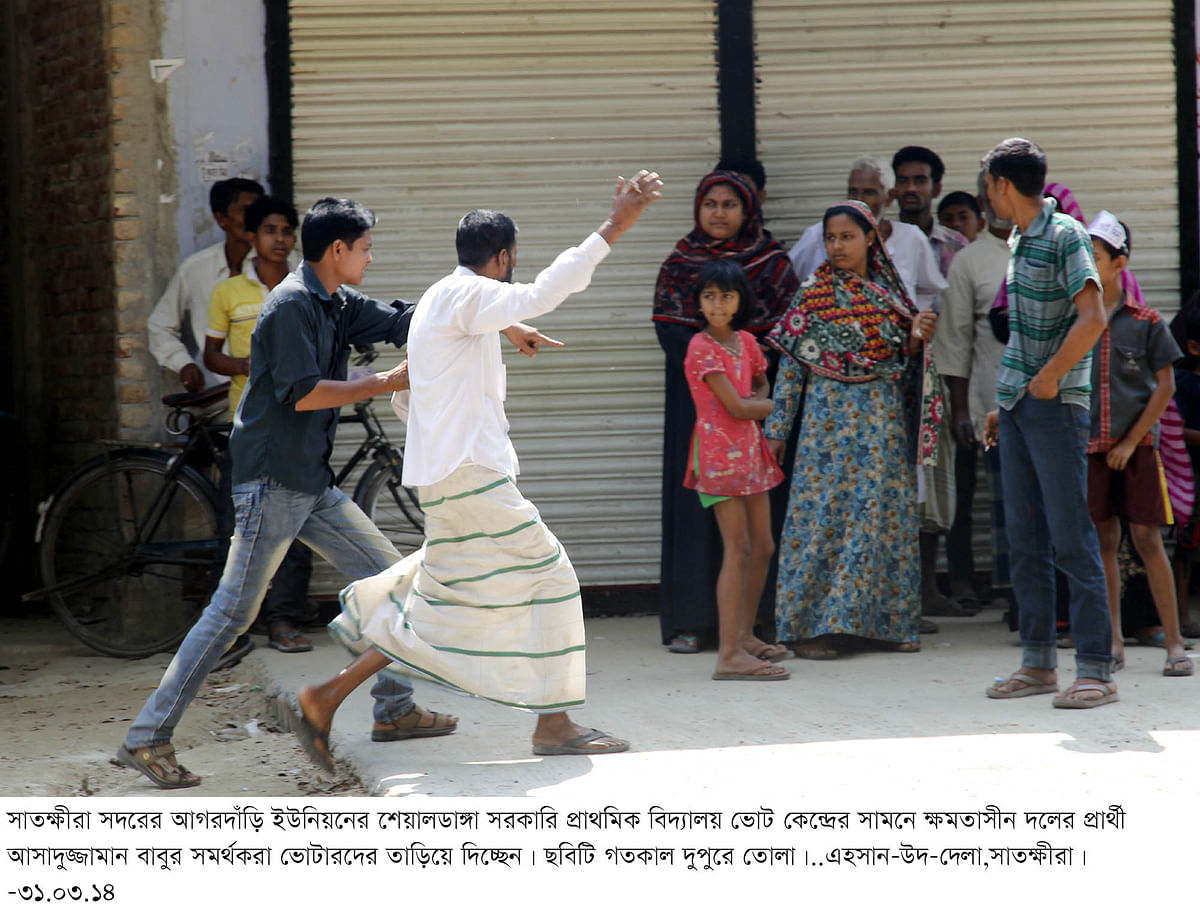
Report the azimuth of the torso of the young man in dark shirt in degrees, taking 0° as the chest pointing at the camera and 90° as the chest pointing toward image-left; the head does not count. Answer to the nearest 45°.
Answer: approximately 270°

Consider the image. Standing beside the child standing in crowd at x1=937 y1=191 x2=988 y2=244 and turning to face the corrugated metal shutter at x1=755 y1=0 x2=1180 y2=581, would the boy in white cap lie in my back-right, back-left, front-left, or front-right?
back-right

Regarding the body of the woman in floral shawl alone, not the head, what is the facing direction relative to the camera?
toward the camera

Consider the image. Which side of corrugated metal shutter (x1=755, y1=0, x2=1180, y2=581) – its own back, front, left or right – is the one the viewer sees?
front

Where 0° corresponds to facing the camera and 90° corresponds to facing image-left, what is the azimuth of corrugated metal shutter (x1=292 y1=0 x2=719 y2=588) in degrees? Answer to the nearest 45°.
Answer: approximately 0°

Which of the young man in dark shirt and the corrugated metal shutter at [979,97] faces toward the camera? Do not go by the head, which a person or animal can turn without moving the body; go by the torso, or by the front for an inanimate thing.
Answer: the corrugated metal shutter

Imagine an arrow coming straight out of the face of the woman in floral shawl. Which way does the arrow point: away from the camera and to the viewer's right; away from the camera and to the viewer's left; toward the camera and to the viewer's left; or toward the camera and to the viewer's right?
toward the camera and to the viewer's left

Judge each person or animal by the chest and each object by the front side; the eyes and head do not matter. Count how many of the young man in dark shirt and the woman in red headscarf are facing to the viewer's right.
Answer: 1

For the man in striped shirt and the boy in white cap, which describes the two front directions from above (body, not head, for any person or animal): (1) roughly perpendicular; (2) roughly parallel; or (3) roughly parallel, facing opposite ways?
roughly parallel

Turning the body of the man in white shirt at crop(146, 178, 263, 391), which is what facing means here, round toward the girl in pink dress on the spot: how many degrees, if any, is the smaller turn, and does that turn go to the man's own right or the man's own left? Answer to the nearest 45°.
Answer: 0° — they already face them

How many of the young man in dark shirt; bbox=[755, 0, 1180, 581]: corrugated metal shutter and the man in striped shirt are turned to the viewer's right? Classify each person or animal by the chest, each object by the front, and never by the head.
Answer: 1

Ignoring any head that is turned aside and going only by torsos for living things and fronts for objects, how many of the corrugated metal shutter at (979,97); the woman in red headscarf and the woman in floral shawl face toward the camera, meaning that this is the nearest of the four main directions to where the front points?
3

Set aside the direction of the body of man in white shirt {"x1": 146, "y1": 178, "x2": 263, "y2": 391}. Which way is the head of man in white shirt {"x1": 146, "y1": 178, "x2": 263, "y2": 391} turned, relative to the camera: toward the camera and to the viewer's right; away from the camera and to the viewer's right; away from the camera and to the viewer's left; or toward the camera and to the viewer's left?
toward the camera and to the viewer's right

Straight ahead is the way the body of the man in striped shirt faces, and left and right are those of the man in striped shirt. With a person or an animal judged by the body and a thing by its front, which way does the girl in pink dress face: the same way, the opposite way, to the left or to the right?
to the left

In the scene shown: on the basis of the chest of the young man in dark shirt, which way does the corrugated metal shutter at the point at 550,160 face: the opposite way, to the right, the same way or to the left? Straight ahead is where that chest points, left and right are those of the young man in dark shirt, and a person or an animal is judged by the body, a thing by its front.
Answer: to the right
